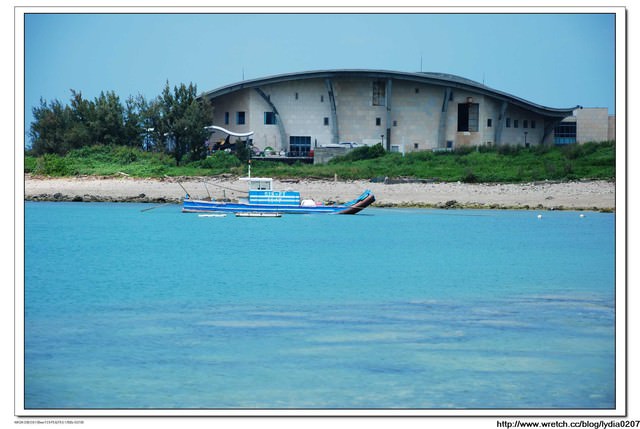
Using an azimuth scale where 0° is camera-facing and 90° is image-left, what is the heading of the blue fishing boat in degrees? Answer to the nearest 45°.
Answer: approximately 270°

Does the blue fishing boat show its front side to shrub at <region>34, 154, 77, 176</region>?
no
